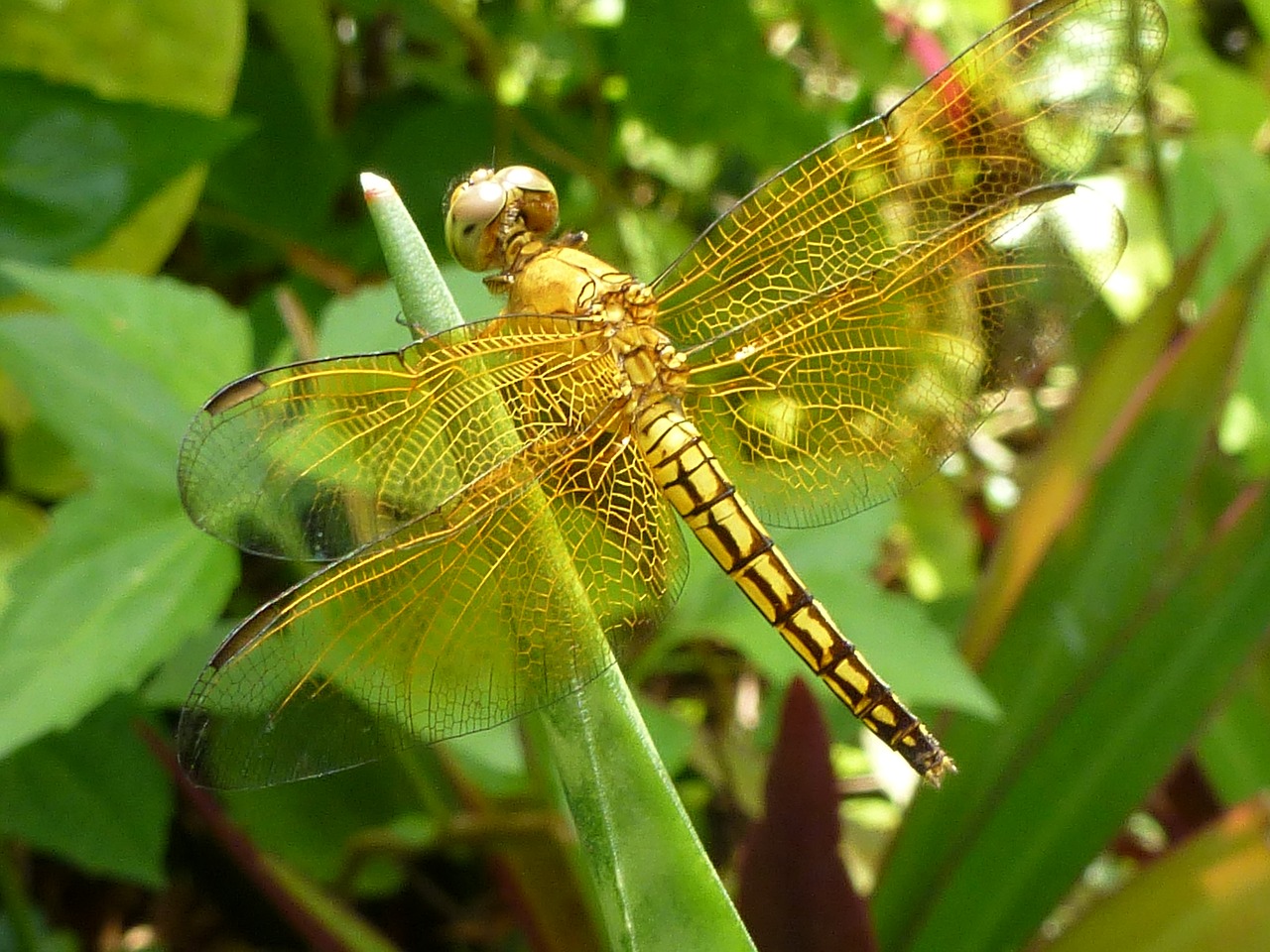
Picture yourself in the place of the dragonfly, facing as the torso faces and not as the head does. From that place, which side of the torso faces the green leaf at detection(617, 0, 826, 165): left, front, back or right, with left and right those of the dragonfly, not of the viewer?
right

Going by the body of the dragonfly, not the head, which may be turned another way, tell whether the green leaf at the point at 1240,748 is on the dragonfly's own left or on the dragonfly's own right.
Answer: on the dragonfly's own right

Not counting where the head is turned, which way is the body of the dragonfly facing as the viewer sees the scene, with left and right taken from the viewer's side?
facing away from the viewer and to the left of the viewer
